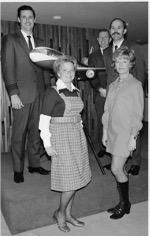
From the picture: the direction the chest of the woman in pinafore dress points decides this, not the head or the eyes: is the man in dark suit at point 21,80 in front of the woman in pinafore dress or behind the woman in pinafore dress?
behind

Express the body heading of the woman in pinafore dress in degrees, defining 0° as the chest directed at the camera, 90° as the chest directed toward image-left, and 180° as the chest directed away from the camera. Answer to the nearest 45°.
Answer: approximately 315°

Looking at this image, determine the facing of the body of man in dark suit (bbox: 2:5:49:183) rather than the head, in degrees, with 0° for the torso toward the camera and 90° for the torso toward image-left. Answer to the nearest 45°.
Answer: approximately 315°

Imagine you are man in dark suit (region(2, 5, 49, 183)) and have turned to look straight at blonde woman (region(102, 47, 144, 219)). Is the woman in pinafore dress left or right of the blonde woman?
right

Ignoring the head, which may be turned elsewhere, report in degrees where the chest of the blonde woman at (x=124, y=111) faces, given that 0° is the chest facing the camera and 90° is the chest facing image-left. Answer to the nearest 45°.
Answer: approximately 45°

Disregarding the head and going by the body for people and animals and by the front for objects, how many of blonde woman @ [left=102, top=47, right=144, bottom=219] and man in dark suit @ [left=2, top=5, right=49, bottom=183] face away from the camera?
0

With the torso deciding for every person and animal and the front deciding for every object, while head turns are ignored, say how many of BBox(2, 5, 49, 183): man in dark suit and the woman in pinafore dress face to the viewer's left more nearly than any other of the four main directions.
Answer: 0
